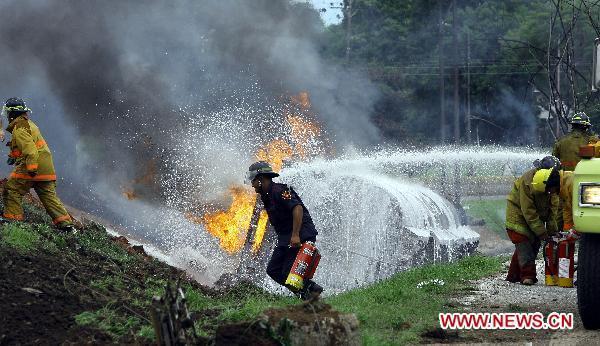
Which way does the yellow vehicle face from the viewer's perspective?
toward the camera

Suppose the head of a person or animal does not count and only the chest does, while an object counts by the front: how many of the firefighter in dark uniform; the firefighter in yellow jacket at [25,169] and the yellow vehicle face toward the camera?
1

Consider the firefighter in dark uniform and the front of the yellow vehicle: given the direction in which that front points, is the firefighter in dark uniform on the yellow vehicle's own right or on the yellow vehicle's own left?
on the yellow vehicle's own right

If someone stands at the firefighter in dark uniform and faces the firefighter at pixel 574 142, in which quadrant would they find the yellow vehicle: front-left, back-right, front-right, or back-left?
front-right

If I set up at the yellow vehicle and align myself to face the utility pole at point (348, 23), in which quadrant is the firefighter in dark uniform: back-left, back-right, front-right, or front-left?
front-left

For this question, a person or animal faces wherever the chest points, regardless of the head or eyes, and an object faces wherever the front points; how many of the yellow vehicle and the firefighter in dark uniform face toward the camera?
1
